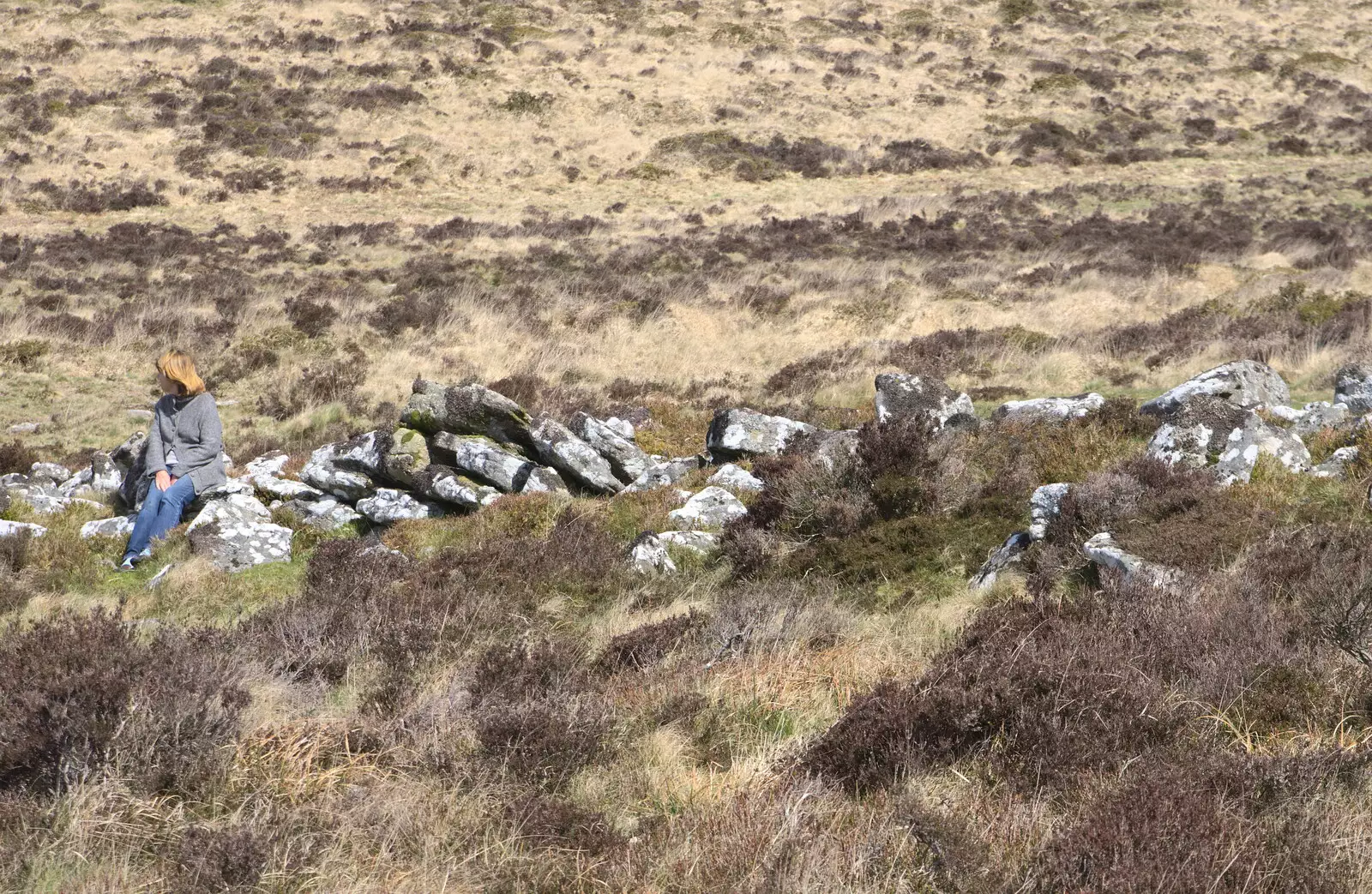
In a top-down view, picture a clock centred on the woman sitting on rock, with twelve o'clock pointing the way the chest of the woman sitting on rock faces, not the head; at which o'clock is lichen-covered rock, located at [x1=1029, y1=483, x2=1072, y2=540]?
The lichen-covered rock is roughly at 9 o'clock from the woman sitting on rock.

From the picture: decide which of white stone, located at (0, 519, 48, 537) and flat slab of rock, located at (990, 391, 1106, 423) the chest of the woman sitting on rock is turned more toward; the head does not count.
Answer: the white stone

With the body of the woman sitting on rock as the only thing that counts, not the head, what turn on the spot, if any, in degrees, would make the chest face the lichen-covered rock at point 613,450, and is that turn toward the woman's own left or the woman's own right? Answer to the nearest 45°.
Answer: approximately 135° to the woman's own left

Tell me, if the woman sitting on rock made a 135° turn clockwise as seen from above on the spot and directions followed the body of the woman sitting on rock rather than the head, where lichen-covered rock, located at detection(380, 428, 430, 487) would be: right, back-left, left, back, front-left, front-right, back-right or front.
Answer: right

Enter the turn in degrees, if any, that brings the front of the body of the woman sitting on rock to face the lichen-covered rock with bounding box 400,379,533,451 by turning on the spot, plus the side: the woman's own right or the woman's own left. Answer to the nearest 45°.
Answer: approximately 135° to the woman's own left

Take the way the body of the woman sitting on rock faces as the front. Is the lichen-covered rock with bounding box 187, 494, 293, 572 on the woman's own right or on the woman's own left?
on the woman's own left

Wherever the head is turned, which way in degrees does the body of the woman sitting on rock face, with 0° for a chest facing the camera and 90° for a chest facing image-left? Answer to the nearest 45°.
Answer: approximately 45°

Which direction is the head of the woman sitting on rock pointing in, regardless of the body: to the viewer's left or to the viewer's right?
to the viewer's left

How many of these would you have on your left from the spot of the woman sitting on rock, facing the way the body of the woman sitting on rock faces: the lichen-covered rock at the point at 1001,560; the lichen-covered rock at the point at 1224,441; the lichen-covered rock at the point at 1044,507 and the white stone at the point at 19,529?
3

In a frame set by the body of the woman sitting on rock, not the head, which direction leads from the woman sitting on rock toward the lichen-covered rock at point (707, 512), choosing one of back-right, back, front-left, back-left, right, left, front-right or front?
left
